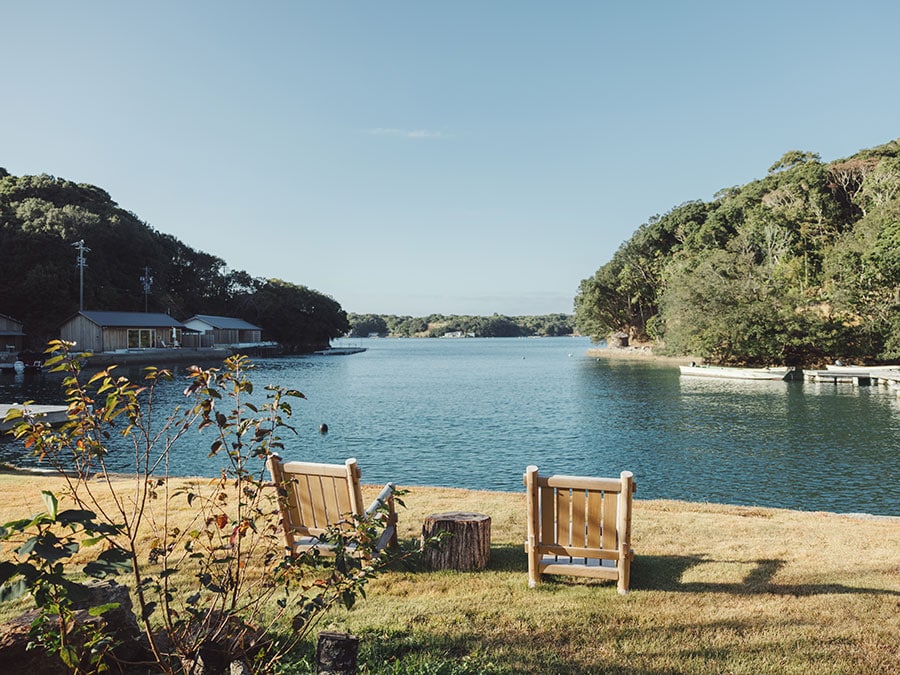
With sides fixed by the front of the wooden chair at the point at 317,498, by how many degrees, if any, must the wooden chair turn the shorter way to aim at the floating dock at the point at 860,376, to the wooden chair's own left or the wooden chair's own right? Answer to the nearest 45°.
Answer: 0° — it already faces it

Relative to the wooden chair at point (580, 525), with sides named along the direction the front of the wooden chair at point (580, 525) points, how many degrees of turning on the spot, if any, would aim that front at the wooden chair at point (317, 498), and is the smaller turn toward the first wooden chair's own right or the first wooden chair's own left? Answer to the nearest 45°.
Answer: approximately 90° to the first wooden chair's own left

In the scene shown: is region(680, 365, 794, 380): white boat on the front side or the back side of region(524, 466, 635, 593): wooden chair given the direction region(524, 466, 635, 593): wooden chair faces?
on the front side

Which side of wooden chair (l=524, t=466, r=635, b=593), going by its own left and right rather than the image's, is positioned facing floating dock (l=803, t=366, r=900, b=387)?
front

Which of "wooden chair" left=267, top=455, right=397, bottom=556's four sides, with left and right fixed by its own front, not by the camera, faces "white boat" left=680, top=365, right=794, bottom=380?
front

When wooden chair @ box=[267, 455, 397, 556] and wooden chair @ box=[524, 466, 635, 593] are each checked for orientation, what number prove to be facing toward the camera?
0

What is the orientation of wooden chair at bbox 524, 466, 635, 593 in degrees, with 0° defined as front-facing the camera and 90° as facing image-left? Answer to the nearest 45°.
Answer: approximately 180°

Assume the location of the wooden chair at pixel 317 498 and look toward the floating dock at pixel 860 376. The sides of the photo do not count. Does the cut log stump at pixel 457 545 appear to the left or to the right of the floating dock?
right

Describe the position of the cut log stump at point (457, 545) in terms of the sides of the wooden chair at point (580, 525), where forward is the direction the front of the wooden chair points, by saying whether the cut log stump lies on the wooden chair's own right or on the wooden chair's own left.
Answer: on the wooden chair's own left

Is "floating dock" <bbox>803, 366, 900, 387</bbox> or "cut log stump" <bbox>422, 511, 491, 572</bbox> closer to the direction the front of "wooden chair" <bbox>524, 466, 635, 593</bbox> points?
the floating dock

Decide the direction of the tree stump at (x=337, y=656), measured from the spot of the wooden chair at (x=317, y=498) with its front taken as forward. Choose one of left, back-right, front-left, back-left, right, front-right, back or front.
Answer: back-right

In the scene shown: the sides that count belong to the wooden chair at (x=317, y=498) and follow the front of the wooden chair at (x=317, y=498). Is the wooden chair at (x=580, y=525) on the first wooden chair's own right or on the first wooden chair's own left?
on the first wooden chair's own right

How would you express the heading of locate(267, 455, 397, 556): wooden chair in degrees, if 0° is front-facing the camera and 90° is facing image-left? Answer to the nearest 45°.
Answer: approximately 225°
